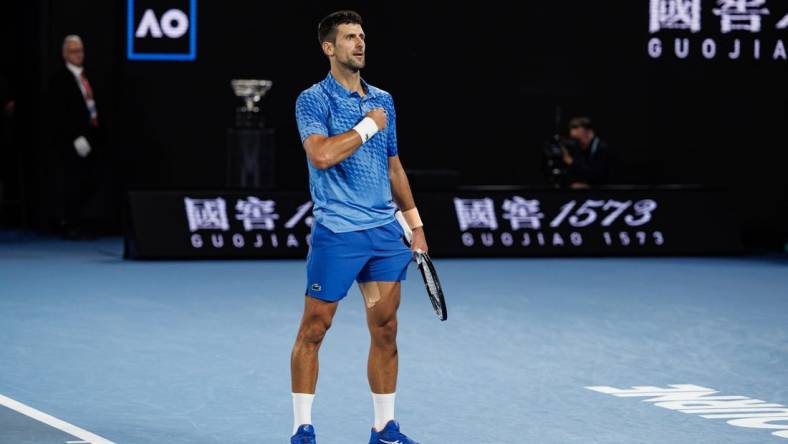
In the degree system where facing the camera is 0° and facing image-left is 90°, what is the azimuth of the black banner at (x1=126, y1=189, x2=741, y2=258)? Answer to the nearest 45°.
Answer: approximately 0°

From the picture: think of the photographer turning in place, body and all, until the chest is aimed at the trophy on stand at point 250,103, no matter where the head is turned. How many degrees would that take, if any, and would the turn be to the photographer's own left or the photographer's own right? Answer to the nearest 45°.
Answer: approximately 45° to the photographer's own right

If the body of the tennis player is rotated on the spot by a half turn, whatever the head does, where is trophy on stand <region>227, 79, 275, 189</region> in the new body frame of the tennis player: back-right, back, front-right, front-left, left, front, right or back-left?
front-right

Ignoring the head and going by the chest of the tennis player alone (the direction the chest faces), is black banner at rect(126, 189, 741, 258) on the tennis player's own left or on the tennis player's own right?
on the tennis player's own left

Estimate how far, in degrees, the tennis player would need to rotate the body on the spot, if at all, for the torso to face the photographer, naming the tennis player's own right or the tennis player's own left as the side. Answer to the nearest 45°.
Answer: approximately 135° to the tennis player's own left

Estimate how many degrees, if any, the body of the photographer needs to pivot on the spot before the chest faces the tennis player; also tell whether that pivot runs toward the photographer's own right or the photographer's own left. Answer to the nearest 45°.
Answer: approximately 45° to the photographer's own left

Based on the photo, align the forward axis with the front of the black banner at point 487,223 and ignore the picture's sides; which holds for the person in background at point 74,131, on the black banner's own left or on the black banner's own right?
on the black banner's own right
